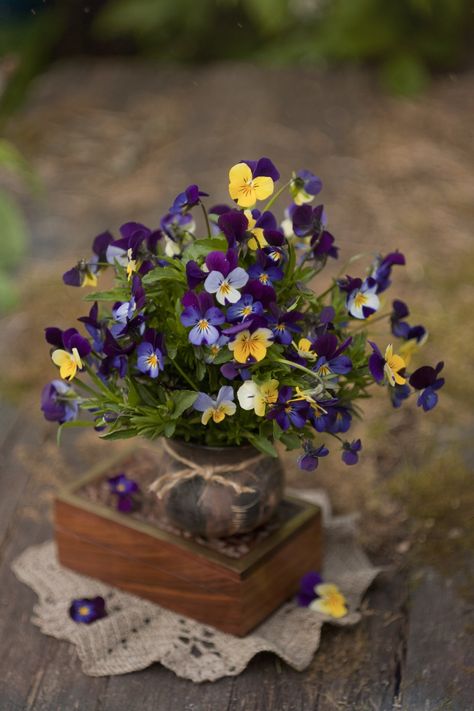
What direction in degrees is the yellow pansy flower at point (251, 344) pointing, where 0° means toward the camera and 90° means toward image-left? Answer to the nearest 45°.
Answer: approximately 0°
